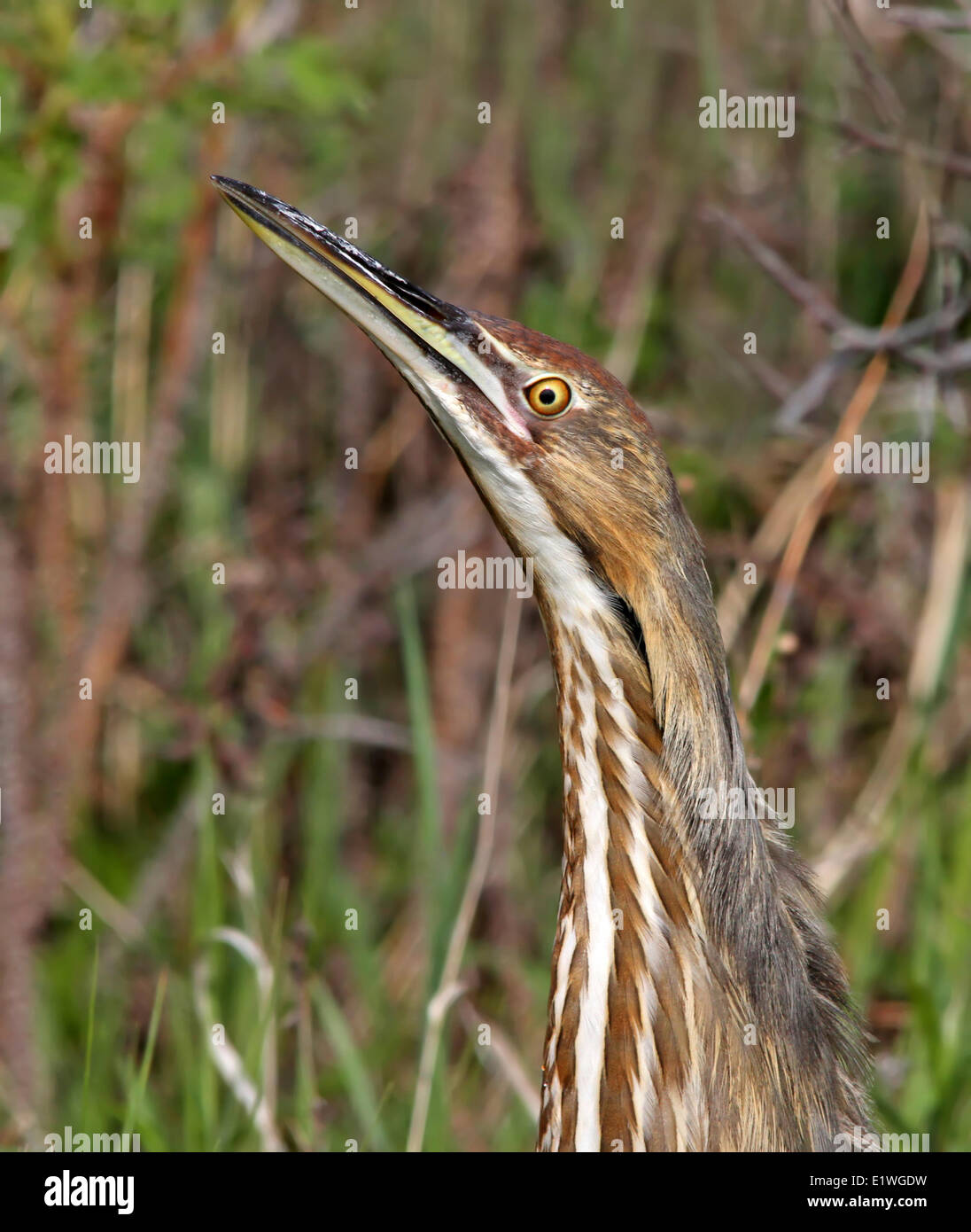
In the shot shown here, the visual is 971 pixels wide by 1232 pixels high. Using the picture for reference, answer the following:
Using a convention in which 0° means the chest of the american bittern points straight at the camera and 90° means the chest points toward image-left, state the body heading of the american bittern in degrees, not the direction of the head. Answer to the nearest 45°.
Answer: approximately 90°

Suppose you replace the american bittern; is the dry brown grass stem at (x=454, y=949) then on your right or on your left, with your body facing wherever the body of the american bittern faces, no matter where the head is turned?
on your right
